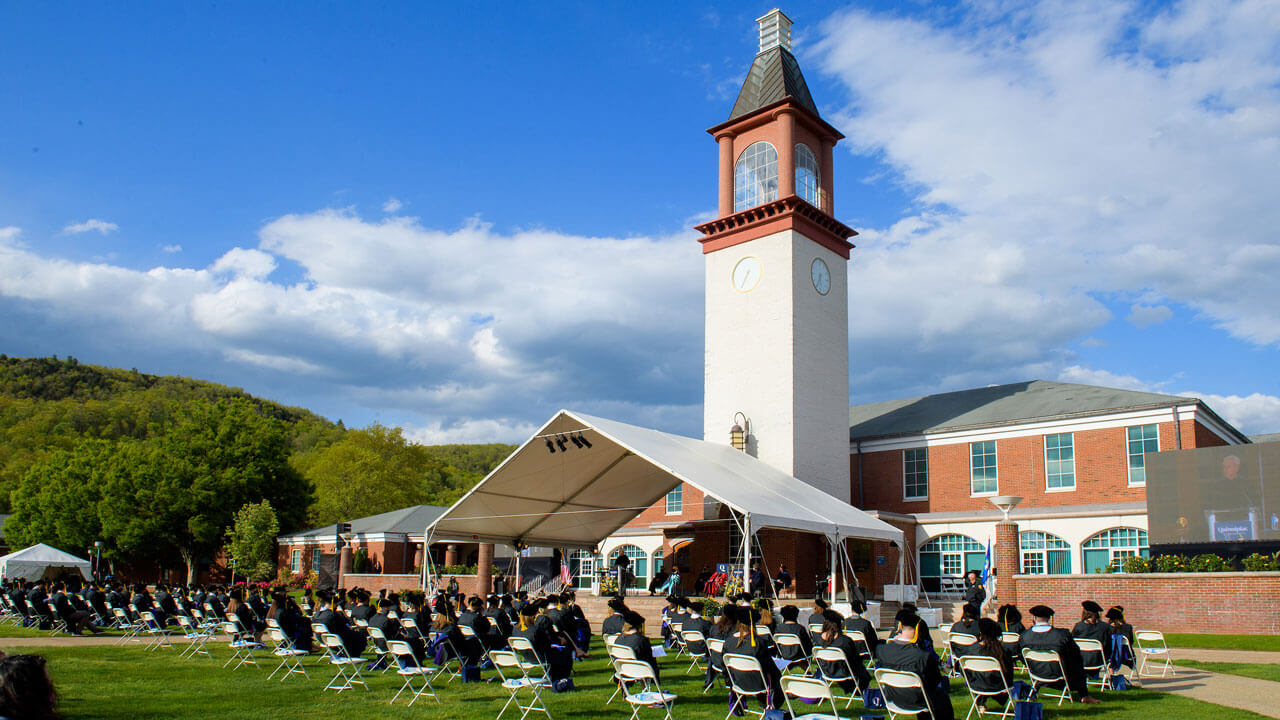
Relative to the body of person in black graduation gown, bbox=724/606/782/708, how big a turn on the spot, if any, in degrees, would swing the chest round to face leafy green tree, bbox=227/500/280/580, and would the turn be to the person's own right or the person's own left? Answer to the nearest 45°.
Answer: approximately 45° to the person's own left

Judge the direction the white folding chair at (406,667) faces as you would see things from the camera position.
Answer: facing away from the viewer and to the right of the viewer

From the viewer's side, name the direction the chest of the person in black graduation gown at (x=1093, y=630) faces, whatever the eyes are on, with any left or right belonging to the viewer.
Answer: facing away from the viewer

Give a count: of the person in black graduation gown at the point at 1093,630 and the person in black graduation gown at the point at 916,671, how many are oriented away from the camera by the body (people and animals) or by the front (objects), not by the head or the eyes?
2

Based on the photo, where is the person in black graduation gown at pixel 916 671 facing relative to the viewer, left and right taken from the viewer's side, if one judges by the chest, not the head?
facing away from the viewer

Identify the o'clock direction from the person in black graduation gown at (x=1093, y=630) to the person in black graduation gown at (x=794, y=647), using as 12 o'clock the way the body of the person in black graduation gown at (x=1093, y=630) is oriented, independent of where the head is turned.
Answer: the person in black graduation gown at (x=794, y=647) is roughly at 8 o'clock from the person in black graduation gown at (x=1093, y=630).

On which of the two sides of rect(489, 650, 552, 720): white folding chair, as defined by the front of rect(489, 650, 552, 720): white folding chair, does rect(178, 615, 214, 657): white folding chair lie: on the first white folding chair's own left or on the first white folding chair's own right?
on the first white folding chair's own left

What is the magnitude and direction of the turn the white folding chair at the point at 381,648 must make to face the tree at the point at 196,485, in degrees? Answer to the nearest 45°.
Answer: approximately 45° to its left

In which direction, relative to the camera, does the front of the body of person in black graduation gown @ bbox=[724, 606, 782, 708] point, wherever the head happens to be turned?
away from the camera

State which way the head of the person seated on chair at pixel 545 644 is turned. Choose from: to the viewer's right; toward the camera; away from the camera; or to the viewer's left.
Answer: away from the camera

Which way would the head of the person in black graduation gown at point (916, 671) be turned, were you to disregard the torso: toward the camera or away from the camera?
away from the camera

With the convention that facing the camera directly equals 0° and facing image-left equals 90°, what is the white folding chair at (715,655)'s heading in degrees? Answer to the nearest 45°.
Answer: approximately 225°

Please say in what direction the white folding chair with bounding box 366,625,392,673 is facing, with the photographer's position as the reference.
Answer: facing away from the viewer and to the right of the viewer

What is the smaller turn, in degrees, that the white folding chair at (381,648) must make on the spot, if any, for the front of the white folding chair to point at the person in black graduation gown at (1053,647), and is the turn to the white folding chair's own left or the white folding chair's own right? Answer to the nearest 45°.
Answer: approximately 90° to the white folding chair's own right

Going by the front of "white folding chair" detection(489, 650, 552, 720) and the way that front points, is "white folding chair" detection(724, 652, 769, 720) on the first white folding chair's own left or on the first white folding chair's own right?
on the first white folding chair's own right
